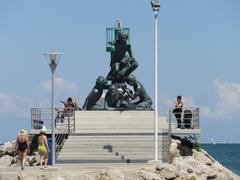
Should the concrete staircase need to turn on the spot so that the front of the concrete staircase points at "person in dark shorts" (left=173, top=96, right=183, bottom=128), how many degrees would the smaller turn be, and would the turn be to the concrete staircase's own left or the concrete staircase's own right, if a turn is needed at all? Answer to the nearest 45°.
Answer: approximately 135° to the concrete staircase's own left

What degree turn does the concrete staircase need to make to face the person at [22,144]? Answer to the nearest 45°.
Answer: approximately 45° to its right

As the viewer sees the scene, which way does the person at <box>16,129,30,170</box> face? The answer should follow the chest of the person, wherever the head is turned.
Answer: away from the camera

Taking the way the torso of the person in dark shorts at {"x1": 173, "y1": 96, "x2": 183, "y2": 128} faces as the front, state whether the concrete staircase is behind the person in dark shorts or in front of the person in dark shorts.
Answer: in front

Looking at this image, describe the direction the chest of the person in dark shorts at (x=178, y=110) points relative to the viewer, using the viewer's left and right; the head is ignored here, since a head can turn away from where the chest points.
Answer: facing the viewer and to the left of the viewer

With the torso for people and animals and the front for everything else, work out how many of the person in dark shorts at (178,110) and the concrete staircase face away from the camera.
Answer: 0

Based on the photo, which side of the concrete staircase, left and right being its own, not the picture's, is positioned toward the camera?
front
